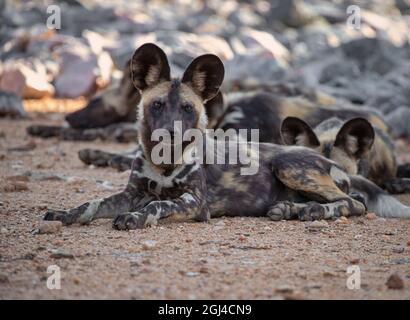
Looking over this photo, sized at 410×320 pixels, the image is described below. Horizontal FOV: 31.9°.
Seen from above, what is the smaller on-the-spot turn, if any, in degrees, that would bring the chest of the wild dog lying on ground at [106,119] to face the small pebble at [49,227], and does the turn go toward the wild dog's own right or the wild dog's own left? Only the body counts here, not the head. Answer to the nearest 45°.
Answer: approximately 90° to the wild dog's own left

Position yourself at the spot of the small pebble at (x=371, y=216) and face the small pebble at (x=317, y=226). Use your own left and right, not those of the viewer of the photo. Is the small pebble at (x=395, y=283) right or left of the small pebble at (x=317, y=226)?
left

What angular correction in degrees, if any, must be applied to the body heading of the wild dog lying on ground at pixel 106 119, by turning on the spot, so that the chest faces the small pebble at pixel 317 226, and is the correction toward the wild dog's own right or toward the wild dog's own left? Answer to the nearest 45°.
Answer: approximately 90° to the wild dog's own left

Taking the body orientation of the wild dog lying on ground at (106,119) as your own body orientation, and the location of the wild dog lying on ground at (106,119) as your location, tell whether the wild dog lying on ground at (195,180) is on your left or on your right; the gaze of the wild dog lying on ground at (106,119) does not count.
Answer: on your left

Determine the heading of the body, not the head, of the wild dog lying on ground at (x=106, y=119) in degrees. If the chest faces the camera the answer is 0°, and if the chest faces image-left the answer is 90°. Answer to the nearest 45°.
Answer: approximately 90°

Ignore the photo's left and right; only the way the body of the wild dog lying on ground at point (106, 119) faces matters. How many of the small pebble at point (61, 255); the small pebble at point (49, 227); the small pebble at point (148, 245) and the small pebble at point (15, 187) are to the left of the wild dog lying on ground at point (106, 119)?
4

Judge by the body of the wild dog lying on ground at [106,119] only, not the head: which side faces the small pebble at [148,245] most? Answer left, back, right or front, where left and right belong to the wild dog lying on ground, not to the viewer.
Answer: left
